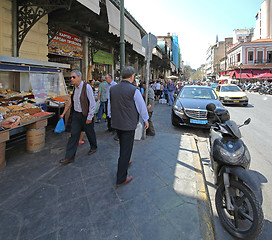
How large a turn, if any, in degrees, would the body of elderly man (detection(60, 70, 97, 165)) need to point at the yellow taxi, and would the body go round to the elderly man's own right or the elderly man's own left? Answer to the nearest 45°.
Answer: approximately 180°

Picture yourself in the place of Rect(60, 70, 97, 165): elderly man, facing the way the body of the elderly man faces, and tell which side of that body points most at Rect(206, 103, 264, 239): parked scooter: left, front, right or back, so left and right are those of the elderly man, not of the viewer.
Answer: left

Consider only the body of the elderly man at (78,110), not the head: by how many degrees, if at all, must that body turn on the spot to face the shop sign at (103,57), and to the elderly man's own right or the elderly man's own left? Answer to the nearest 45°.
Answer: approximately 135° to the elderly man's own right

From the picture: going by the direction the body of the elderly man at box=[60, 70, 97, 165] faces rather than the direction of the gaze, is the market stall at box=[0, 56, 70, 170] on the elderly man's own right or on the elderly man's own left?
on the elderly man's own right

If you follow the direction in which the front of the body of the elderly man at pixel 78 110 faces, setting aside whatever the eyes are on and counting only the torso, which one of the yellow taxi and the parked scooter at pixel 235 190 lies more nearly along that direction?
the parked scooter

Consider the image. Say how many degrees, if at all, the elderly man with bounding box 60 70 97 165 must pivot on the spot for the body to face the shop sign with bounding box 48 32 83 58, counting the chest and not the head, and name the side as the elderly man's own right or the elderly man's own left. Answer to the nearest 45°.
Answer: approximately 135° to the elderly man's own right

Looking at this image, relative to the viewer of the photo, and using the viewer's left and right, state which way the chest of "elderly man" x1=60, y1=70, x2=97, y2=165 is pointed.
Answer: facing the viewer and to the left of the viewer
